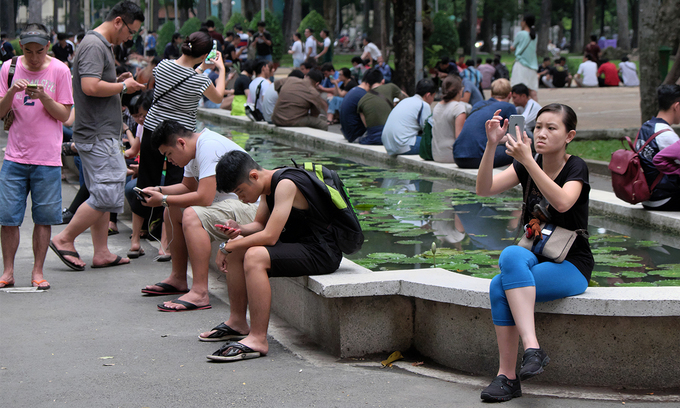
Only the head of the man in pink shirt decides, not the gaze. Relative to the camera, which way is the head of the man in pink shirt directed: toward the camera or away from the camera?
toward the camera

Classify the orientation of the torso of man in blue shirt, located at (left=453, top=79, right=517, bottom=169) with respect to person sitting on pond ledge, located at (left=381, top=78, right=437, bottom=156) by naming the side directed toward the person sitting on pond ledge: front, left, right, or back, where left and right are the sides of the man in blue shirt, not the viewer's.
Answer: left

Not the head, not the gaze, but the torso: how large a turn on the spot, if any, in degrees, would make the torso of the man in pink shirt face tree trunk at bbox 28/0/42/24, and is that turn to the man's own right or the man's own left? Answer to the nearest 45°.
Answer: approximately 180°

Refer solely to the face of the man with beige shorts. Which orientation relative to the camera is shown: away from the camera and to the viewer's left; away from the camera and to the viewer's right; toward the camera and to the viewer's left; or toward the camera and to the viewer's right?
toward the camera and to the viewer's left

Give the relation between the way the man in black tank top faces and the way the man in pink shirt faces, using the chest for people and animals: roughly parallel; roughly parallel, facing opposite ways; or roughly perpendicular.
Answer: roughly perpendicular

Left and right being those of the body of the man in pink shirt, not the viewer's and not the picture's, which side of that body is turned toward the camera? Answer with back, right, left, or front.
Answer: front

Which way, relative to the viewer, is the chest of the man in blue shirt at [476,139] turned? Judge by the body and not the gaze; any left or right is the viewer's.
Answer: facing away from the viewer and to the right of the viewer

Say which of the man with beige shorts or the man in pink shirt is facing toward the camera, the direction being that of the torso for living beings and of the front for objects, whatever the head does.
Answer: the man in pink shirt

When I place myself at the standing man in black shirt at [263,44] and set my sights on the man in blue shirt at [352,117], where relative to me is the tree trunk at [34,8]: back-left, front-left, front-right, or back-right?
back-right

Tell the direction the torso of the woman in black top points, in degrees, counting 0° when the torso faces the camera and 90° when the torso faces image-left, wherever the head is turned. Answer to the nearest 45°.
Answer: approximately 45°

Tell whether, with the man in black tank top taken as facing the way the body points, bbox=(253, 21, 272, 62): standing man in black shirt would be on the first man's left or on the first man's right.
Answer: on the first man's right

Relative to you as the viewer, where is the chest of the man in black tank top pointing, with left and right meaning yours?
facing to the left of the viewer

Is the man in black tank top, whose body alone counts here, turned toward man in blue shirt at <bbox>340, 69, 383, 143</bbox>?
no

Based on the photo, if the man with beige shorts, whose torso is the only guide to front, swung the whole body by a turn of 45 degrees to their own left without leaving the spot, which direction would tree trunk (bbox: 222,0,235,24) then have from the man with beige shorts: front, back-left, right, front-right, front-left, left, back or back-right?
back-right

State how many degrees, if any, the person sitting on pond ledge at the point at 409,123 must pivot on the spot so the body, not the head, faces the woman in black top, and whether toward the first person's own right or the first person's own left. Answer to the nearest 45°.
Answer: approximately 135° to the first person's own right

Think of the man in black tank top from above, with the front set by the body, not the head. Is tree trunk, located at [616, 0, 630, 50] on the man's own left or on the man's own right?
on the man's own right

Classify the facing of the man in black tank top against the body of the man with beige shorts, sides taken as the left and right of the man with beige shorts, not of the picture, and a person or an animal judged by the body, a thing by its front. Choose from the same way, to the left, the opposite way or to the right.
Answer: the same way

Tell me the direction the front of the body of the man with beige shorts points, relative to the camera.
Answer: to the viewer's left
